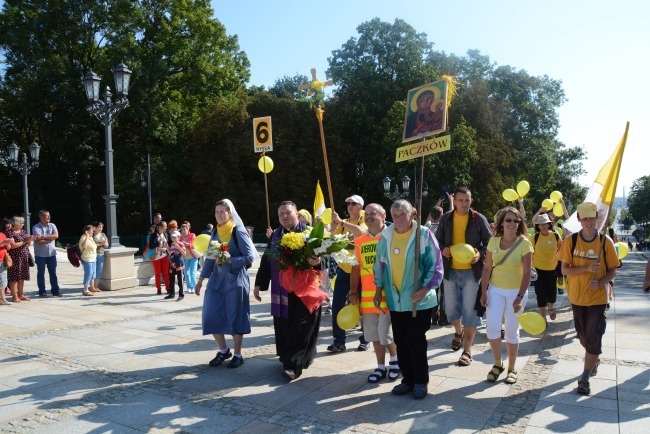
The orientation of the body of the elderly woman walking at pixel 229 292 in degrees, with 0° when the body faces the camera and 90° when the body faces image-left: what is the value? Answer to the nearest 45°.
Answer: approximately 45°

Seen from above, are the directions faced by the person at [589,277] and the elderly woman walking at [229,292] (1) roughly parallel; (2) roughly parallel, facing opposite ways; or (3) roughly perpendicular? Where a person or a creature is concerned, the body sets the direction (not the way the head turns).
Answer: roughly parallel

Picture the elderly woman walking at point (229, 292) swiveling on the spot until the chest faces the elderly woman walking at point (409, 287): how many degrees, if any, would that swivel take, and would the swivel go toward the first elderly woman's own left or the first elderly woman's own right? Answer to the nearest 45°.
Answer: approximately 90° to the first elderly woman's own left

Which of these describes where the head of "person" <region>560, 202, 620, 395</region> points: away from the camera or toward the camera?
toward the camera

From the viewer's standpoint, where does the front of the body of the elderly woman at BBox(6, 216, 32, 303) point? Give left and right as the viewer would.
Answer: facing the viewer and to the right of the viewer

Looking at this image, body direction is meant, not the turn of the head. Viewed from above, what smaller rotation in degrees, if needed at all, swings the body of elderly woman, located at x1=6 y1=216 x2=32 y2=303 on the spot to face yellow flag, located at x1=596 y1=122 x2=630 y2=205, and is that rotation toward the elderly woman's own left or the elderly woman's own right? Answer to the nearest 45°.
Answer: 0° — they already face it

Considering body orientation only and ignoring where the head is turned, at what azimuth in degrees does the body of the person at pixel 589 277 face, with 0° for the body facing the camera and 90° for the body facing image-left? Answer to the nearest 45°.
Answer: approximately 0°

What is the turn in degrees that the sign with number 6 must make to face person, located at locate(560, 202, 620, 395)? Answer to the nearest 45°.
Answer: approximately 45° to its left

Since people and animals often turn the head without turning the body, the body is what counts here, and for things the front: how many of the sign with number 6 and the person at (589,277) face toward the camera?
2

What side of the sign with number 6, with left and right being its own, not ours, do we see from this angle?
front
